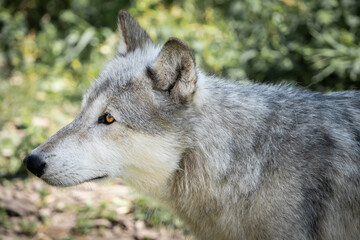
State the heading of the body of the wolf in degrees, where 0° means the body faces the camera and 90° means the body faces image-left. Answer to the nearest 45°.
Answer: approximately 90°
